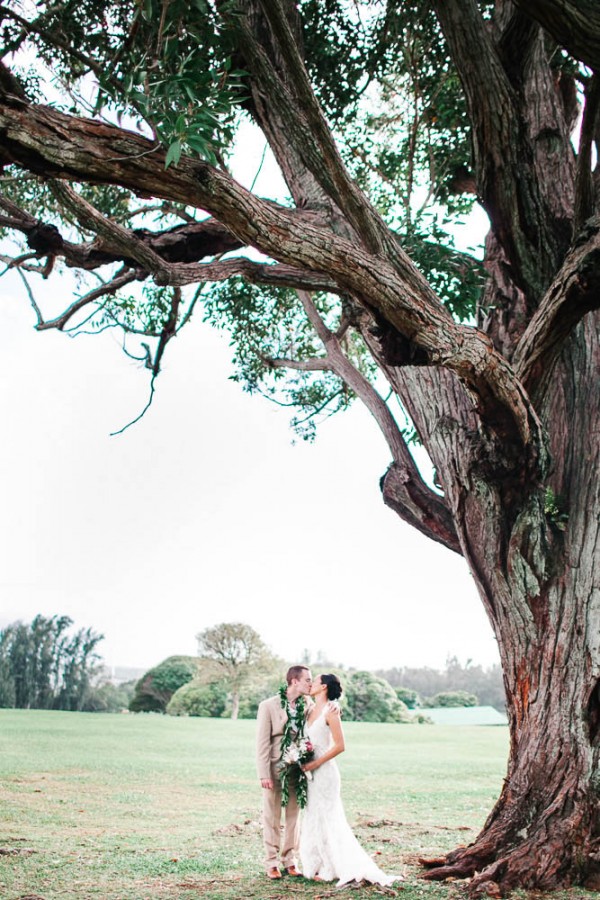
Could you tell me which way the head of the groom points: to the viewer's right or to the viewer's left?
to the viewer's right

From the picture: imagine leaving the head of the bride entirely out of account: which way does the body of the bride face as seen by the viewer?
to the viewer's left

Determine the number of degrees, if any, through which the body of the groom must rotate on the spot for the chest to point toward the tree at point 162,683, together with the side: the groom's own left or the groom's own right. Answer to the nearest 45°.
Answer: approximately 135° to the groom's own left

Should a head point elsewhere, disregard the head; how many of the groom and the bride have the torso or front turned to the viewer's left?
1

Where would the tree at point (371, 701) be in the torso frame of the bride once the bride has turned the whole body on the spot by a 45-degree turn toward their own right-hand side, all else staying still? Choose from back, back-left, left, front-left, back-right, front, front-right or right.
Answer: front-right

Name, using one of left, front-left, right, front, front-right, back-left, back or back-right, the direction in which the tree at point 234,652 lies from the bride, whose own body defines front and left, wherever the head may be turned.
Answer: right

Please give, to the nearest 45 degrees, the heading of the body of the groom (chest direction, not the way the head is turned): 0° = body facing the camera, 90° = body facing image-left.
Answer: approximately 315°

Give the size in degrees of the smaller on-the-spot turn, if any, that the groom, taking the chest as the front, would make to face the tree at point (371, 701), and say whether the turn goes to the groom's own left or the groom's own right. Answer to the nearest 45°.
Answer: approximately 135° to the groom's own left

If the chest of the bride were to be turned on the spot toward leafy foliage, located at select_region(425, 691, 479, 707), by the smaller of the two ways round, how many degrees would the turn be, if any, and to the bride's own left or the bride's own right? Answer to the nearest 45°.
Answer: approximately 90° to the bride's own right

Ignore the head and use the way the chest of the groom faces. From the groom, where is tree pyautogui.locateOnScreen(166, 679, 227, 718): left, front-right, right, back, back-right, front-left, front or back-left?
back-left

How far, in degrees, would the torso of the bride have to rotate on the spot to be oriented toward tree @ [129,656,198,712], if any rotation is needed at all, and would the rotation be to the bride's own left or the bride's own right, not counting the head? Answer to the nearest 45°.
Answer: approximately 90° to the bride's own right

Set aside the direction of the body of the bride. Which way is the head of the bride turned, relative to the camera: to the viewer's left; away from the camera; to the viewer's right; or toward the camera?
to the viewer's left

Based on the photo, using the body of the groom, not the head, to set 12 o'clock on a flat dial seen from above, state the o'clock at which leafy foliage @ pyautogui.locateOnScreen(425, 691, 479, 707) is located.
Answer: The leafy foliage is roughly at 8 o'clock from the groom.

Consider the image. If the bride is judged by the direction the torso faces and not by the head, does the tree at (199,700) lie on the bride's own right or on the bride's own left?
on the bride's own right
